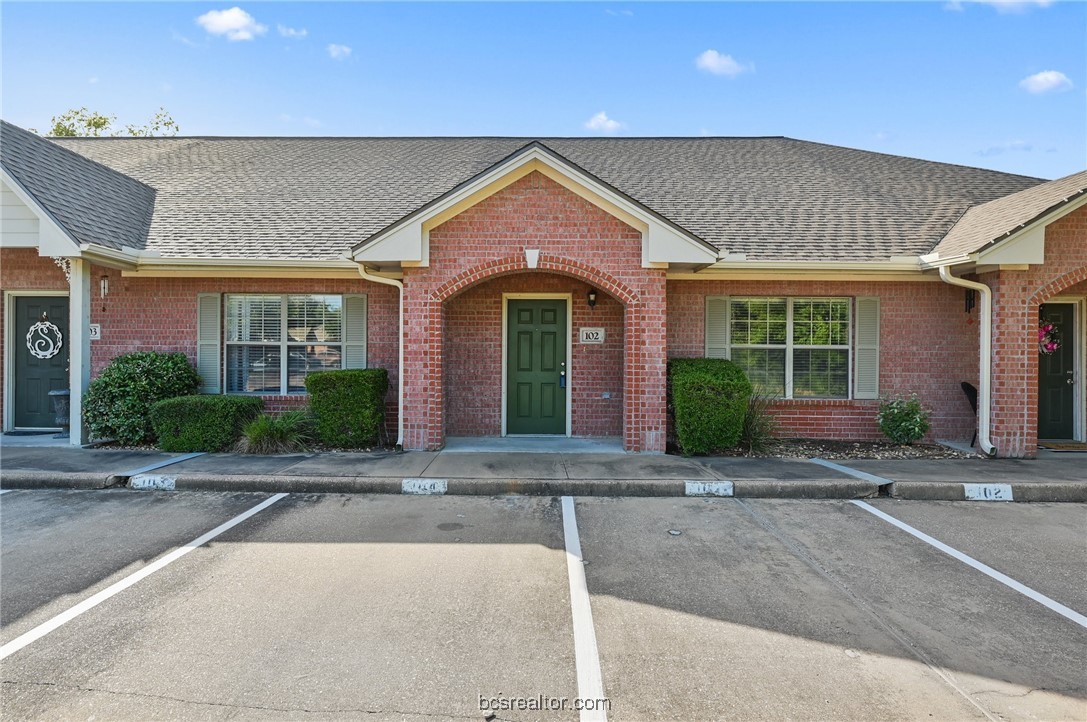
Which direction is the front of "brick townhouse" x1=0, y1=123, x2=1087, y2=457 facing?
toward the camera

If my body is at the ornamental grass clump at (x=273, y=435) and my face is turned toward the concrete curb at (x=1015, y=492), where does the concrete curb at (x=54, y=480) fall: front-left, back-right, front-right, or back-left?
back-right

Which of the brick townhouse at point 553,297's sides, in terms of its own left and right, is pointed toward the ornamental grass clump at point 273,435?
right

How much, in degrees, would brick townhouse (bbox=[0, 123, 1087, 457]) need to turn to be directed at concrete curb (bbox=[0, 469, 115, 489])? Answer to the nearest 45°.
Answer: approximately 45° to its right
